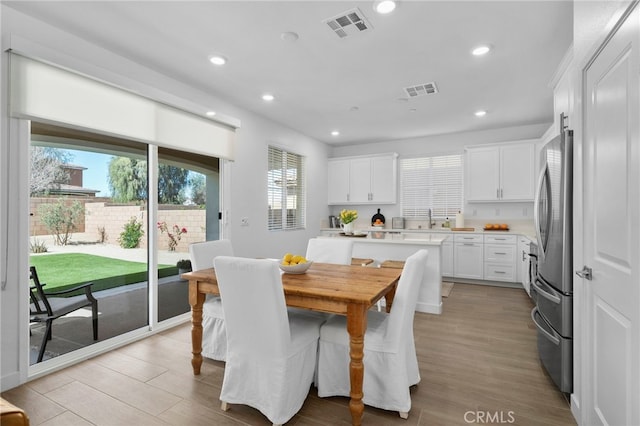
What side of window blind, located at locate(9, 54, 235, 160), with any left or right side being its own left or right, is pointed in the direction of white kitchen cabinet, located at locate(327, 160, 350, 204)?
left

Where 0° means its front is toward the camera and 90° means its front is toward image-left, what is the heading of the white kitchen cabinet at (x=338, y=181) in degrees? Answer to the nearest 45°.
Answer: approximately 0°

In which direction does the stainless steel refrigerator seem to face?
to the viewer's left

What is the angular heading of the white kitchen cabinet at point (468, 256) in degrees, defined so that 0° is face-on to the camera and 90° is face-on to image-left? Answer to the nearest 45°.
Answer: approximately 0°

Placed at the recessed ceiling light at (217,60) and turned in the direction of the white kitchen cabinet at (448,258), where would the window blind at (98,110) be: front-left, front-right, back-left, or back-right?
back-left
